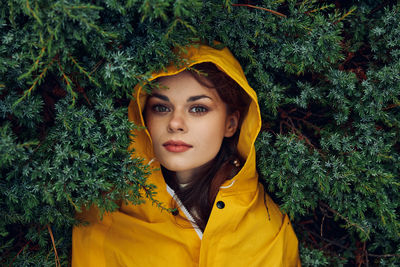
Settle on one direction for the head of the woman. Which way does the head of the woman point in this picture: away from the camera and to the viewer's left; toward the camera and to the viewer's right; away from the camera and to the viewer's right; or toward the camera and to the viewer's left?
toward the camera and to the viewer's left

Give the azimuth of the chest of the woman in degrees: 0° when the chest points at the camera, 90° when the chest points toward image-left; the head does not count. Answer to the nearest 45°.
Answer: approximately 0°
